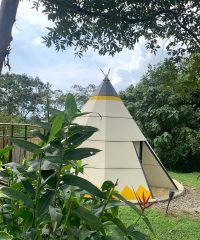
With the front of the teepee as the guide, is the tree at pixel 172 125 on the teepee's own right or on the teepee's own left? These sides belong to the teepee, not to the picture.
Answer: on the teepee's own left

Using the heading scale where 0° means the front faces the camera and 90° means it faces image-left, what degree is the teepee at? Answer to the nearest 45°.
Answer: approximately 315°
